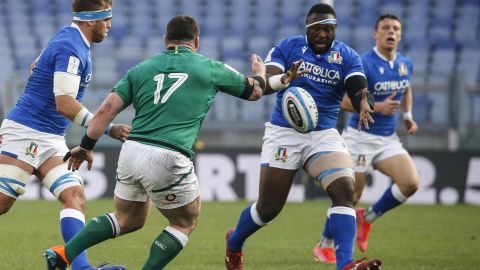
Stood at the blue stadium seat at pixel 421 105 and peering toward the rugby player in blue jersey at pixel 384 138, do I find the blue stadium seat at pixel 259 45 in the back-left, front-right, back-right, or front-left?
back-right

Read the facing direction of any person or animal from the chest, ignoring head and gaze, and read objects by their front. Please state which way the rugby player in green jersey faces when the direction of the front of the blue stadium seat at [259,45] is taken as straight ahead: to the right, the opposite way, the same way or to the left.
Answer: the opposite way

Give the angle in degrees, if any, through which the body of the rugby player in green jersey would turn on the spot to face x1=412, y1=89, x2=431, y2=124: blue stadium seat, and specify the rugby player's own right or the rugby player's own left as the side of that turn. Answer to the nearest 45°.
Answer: approximately 45° to the rugby player's own right

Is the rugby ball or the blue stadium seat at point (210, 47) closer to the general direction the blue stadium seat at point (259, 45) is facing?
the rugby ball

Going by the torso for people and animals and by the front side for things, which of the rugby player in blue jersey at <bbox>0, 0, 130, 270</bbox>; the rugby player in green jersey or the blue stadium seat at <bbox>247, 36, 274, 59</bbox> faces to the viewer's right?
the rugby player in blue jersey

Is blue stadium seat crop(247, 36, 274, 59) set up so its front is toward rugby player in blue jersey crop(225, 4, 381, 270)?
yes

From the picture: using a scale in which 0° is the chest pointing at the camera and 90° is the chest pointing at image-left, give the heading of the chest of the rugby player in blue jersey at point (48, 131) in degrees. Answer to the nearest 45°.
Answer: approximately 270°

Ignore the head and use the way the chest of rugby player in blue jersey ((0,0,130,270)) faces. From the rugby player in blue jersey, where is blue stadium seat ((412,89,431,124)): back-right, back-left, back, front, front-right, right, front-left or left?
front-left

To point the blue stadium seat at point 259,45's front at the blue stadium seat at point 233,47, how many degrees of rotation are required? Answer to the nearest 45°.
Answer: approximately 90° to its right

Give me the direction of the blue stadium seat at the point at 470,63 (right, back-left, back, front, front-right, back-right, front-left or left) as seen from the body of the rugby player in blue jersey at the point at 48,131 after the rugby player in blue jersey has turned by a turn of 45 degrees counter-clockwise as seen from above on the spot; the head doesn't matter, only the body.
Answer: front

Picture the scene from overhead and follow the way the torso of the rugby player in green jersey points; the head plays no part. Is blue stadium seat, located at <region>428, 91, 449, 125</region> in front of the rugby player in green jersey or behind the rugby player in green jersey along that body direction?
in front

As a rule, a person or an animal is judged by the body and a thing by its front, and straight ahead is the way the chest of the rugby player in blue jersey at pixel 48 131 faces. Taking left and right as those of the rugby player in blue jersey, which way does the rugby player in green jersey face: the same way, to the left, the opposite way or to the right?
to the left

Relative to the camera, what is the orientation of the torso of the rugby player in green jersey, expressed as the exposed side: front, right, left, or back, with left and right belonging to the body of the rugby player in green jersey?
back

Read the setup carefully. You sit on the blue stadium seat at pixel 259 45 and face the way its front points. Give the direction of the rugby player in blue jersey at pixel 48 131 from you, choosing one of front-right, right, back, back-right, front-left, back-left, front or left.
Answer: front

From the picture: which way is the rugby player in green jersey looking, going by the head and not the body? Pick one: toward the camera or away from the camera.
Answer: away from the camera

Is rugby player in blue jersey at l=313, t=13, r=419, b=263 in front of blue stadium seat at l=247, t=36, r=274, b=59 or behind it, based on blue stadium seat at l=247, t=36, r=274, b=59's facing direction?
in front

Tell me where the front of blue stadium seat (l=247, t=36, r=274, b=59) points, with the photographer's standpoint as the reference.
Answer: facing the viewer
